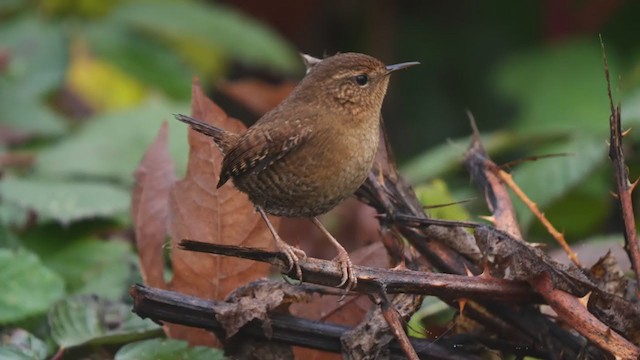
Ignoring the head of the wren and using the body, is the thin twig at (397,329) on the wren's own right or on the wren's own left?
on the wren's own right

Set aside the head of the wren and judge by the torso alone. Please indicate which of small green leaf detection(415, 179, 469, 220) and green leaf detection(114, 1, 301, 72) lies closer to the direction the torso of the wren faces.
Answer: the small green leaf

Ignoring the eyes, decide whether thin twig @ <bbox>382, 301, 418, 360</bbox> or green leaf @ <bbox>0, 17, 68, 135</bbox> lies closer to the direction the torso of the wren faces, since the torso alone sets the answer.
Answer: the thin twig

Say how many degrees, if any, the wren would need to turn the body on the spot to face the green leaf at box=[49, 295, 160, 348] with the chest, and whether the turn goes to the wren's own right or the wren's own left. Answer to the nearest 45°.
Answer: approximately 180°

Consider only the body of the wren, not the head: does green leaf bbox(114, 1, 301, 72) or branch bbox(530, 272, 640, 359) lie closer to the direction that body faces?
the branch

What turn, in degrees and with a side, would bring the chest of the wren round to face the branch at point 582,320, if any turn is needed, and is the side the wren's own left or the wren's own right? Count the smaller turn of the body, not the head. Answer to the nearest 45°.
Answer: approximately 45° to the wren's own right

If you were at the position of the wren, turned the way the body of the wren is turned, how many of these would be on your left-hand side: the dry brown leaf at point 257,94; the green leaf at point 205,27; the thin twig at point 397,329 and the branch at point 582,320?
2

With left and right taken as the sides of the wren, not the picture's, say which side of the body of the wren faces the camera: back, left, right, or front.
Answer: right

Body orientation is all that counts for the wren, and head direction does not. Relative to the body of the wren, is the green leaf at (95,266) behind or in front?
behind
